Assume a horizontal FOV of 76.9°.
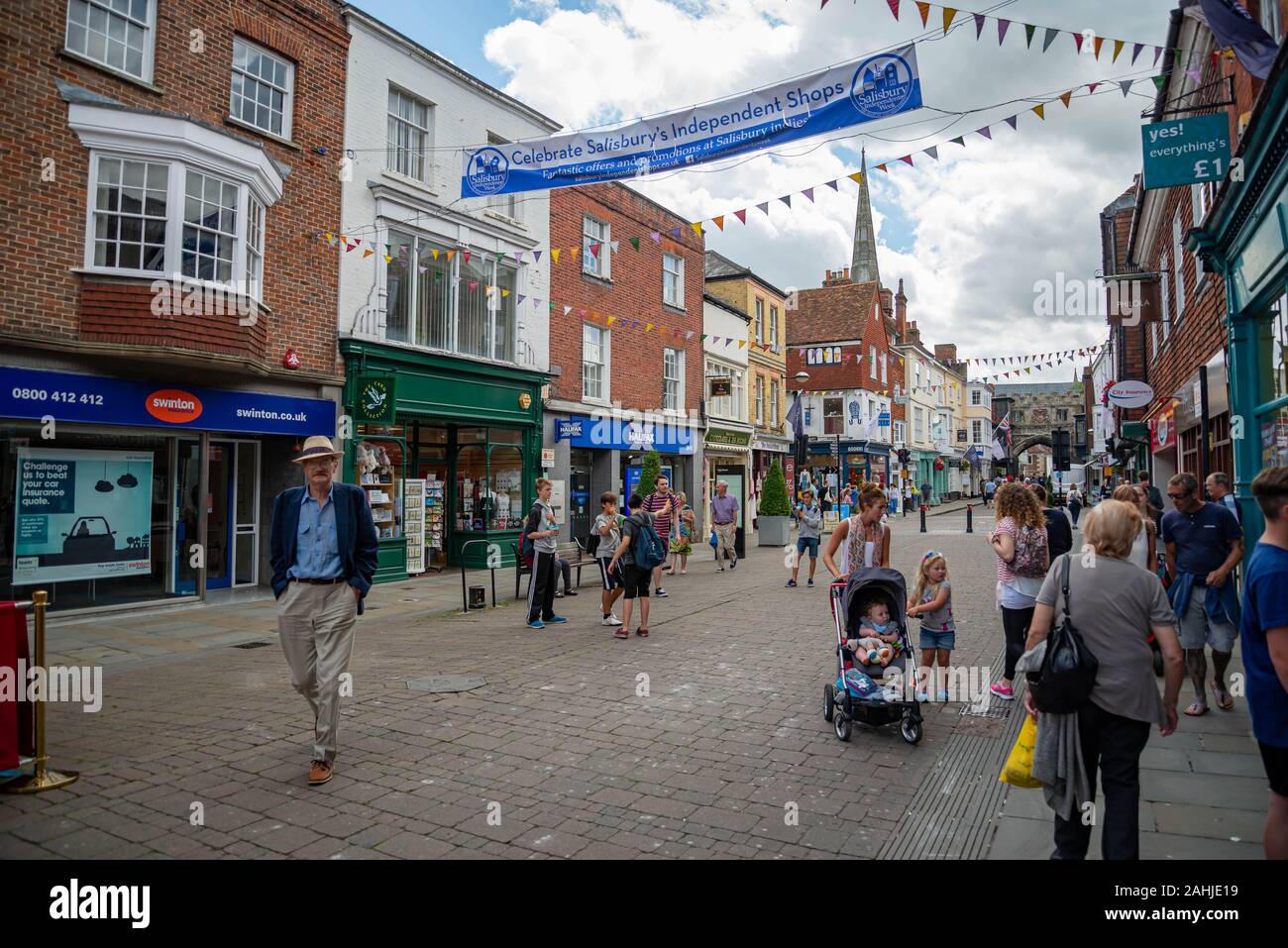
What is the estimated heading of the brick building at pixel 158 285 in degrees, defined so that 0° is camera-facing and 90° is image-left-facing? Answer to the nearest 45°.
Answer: approximately 315°

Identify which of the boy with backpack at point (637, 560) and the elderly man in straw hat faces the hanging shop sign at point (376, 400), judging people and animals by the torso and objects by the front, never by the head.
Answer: the boy with backpack

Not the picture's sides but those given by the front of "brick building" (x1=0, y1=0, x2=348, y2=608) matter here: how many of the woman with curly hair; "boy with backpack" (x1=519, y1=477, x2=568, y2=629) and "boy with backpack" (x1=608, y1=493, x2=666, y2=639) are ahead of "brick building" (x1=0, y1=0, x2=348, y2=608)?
3

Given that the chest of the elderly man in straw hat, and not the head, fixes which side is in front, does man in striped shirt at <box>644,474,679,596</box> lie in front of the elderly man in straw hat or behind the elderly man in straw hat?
behind

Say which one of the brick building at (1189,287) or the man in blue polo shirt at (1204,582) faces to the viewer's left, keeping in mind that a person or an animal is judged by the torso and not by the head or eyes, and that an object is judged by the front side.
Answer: the brick building

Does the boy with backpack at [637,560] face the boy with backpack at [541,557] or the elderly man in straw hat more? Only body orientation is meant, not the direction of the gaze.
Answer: the boy with backpack

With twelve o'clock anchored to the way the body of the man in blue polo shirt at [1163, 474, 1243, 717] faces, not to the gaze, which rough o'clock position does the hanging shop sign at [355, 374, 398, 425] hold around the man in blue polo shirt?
The hanging shop sign is roughly at 3 o'clock from the man in blue polo shirt.

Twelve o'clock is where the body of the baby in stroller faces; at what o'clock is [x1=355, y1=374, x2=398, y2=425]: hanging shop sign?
The hanging shop sign is roughly at 4 o'clock from the baby in stroller.

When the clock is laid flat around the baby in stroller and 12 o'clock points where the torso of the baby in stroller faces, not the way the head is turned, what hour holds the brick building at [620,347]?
The brick building is roughly at 5 o'clock from the baby in stroller.

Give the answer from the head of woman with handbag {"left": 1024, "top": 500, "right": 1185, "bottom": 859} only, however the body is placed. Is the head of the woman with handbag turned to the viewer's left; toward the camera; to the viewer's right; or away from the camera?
away from the camera

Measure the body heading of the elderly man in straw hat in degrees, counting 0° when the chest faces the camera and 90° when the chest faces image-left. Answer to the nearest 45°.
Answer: approximately 0°

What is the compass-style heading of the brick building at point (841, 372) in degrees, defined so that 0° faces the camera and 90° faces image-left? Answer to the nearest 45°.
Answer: approximately 0°

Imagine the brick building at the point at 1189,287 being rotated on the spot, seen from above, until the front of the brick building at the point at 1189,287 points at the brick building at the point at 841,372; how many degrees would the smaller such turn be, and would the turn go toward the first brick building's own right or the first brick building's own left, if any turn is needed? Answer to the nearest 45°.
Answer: approximately 45° to the first brick building's own right

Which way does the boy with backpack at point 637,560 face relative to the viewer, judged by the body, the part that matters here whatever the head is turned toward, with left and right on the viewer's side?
facing away from the viewer and to the left of the viewer

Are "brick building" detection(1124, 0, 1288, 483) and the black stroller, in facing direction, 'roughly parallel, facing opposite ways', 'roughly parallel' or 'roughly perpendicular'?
roughly perpendicular

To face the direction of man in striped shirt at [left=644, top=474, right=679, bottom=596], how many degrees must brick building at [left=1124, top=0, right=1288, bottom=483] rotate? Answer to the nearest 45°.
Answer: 0° — it already faces them
